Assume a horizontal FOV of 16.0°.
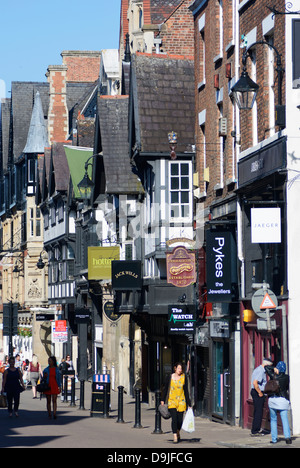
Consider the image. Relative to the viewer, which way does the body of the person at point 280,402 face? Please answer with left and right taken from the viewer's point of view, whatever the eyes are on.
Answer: facing away from the viewer and to the left of the viewer

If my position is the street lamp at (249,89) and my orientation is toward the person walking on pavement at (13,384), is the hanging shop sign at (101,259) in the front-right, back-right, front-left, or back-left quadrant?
front-right

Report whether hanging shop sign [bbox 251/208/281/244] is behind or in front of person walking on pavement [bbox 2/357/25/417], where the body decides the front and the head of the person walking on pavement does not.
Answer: in front

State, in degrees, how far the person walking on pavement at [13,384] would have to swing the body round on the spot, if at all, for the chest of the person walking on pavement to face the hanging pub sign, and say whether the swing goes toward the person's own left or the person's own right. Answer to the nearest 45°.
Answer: approximately 90° to the person's own left

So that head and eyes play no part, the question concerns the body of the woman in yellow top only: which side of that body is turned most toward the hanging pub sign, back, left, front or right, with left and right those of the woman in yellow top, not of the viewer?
back

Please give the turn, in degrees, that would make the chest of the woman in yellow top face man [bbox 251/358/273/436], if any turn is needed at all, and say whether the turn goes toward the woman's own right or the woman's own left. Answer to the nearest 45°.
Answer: approximately 135° to the woman's own left

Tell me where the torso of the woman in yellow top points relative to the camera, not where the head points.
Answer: toward the camera

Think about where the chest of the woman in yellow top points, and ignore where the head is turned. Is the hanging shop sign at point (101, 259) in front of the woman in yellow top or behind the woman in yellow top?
behind

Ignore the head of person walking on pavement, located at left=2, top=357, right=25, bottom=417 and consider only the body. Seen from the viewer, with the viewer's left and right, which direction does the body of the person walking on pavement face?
facing the viewer
